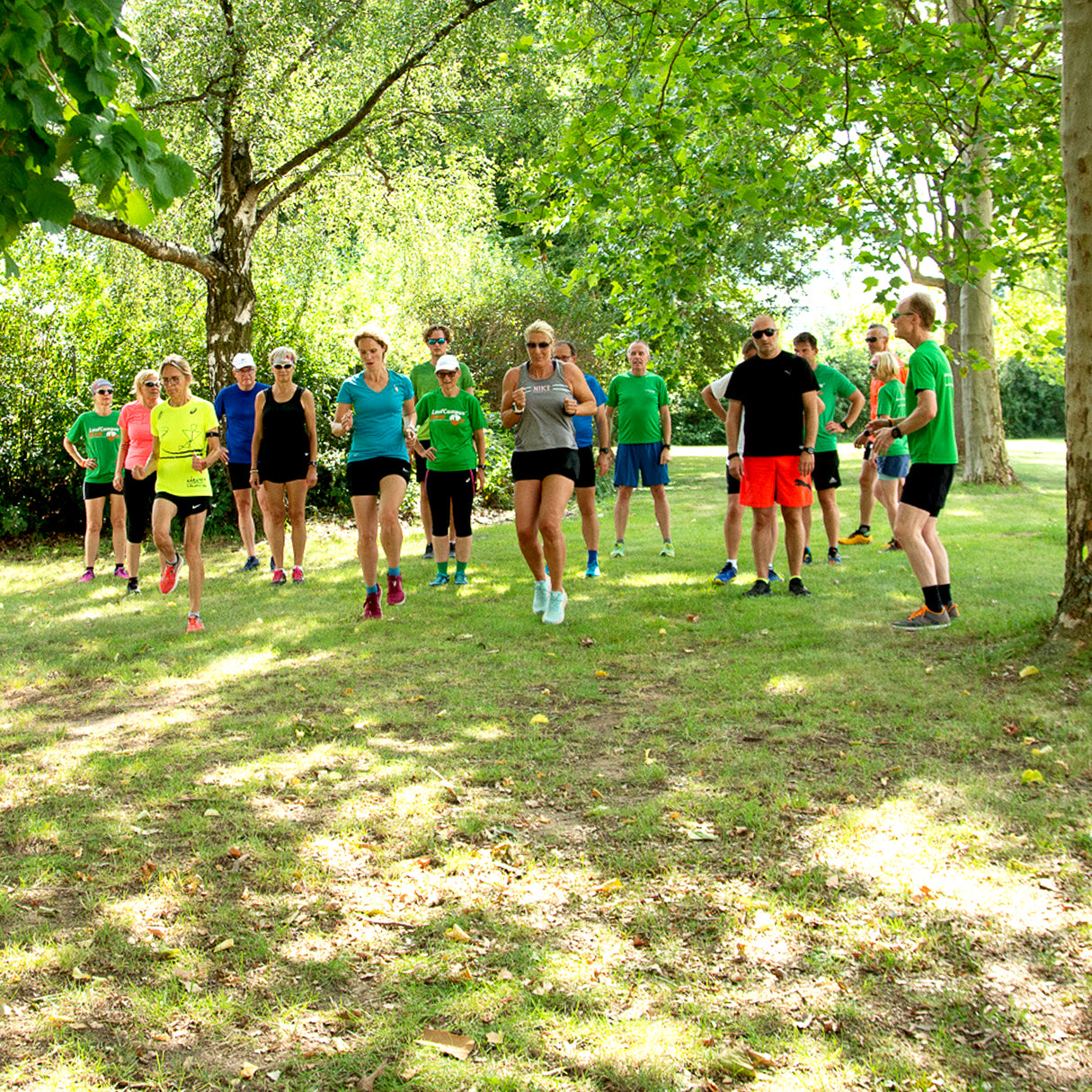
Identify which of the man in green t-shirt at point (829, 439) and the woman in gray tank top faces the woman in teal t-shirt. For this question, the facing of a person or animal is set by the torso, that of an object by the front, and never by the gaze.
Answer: the man in green t-shirt

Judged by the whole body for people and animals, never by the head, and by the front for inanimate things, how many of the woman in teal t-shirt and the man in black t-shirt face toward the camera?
2

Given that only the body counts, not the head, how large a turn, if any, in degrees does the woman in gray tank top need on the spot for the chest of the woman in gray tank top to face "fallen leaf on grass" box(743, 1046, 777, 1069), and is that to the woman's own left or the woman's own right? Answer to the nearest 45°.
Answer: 0° — they already face it

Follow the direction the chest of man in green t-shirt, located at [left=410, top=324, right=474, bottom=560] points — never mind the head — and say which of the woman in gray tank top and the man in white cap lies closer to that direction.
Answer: the woman in gray tank top

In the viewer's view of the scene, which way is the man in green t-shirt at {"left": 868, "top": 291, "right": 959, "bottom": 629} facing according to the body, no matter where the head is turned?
to the viewer's left

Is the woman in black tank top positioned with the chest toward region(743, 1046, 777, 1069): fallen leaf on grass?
yes

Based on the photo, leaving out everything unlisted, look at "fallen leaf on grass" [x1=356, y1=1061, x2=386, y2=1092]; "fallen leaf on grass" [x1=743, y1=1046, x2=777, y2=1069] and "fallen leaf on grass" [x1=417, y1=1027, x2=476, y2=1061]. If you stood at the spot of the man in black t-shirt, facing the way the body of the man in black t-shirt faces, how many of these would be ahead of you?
3

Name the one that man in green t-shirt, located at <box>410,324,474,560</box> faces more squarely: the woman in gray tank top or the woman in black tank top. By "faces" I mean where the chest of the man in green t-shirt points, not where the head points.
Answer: the woman in gray tank top

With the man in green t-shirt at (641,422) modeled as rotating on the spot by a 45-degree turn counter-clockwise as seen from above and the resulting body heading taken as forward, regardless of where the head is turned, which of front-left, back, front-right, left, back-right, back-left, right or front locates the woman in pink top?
back-right
